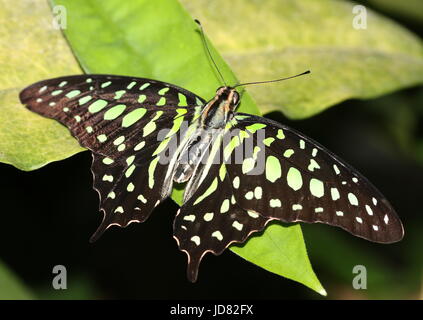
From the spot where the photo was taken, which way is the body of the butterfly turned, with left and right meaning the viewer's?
facing away from the viewer and to the right of the viewer
